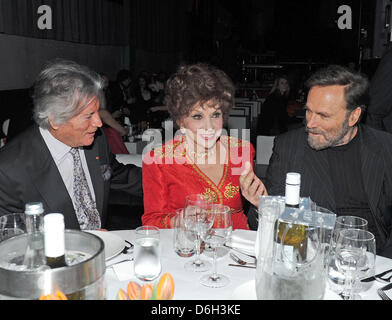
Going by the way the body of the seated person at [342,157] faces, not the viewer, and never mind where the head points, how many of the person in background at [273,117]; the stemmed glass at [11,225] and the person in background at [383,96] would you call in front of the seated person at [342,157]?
1

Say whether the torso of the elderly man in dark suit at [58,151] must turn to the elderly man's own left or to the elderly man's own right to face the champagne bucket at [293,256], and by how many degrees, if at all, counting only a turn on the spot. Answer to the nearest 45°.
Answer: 0° — they already face it

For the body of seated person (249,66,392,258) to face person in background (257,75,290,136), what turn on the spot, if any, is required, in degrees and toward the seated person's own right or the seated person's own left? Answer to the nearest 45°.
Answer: approximately 135° to the seated person's own right

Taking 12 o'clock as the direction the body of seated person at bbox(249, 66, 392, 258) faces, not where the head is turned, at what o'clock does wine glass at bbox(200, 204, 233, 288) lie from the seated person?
The wine glass is roughly at 1 o'clock from the seated person.

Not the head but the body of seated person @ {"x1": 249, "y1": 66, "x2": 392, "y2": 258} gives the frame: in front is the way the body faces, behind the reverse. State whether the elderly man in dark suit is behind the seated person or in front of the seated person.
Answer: in front

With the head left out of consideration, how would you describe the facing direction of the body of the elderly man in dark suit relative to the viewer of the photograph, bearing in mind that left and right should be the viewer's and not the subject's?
facing the viewer and to the right of the viewer

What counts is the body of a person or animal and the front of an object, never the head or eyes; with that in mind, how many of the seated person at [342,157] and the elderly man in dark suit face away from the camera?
0

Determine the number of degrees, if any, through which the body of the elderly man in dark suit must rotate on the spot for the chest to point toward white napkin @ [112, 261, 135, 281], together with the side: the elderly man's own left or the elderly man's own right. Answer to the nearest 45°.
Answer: approximately 45° to the elderly man's own right

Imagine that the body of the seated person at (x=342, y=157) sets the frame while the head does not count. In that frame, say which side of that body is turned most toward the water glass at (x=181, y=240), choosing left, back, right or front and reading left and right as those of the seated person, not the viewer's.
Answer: front

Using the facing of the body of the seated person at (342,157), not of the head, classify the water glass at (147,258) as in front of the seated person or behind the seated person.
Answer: in front

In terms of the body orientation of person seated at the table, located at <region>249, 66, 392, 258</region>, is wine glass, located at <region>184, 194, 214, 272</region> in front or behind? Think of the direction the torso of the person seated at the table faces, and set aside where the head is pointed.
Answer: in front
